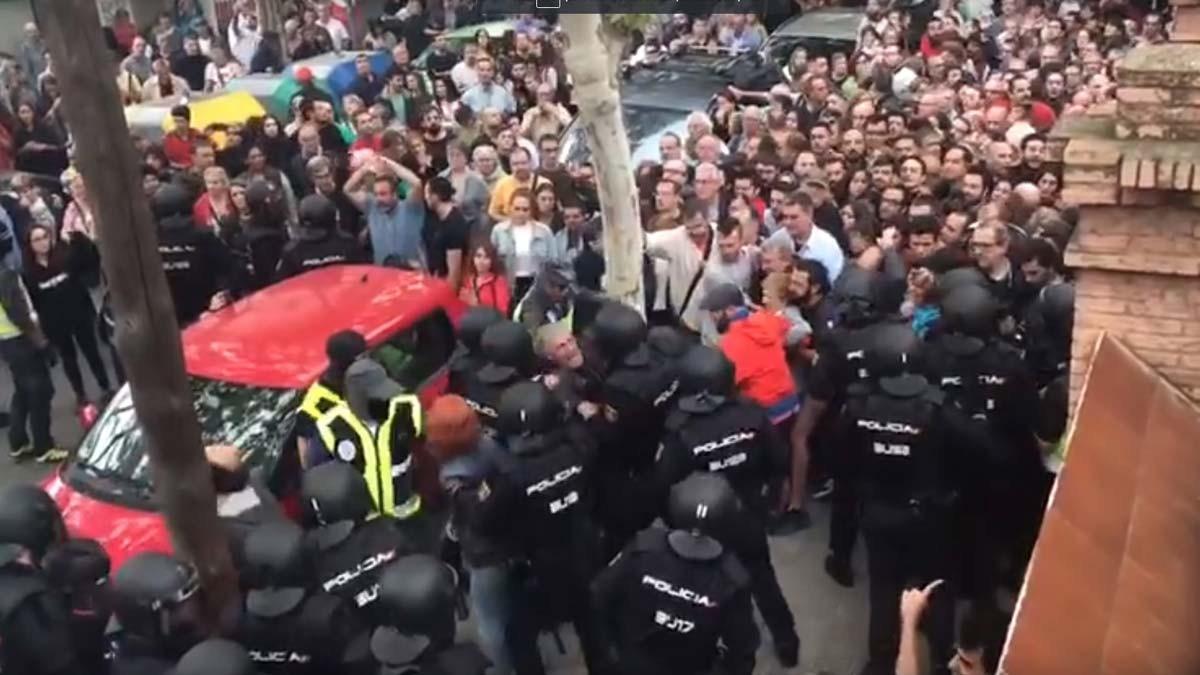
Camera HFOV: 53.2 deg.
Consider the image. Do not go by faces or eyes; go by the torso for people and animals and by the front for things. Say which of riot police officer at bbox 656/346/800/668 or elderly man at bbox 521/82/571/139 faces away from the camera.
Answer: the riot police officer

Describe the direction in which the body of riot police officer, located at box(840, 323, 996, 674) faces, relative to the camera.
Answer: away from the camera

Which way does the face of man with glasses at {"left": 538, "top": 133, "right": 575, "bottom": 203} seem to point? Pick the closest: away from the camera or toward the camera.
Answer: toward the camera

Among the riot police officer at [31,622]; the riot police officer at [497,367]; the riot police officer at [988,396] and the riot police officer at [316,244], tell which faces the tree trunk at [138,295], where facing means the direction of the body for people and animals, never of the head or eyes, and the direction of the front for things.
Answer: the riot police officer at [31,622]

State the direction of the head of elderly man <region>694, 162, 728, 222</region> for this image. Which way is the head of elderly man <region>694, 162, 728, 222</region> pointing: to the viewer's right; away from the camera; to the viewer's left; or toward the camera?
toward the camera

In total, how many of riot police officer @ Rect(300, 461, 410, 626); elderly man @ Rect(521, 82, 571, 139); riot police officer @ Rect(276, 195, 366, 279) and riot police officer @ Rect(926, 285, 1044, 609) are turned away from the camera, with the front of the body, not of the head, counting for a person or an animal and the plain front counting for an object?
3

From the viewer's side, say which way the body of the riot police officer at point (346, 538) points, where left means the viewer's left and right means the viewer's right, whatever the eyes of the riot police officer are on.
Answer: facing away from the viewer

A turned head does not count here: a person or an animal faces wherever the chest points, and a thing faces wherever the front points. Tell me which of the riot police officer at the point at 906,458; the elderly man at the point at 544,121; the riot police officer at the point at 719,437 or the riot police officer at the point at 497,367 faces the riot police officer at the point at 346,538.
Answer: the elderly man

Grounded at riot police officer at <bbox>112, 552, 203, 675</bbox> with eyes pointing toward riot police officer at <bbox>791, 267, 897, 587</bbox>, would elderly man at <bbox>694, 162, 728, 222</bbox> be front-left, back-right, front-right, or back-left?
front-left

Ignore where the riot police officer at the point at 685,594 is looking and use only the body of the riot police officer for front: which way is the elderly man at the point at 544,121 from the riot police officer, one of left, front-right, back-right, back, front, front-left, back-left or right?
front

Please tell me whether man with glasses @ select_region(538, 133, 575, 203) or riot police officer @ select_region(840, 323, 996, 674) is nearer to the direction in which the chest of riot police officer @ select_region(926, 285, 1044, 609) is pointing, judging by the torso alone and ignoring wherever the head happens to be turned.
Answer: the man with glasses

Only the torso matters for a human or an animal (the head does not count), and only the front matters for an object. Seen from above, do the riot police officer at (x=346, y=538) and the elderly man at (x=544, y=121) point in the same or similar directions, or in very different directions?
very different directions

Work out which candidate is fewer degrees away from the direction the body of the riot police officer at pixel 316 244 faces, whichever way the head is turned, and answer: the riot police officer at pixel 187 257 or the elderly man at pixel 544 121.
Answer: the elderly man

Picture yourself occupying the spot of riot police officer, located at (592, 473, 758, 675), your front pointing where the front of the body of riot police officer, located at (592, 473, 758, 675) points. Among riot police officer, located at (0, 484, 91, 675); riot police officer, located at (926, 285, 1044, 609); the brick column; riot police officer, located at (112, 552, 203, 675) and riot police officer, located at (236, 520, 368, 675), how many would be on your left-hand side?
3

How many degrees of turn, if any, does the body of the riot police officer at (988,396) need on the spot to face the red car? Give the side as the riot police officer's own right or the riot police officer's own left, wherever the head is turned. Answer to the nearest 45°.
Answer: approximately 90° to the riot police officer's own left

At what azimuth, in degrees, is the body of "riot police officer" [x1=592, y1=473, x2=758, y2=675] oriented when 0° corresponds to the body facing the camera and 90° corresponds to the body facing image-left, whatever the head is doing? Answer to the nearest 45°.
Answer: approximately 180°

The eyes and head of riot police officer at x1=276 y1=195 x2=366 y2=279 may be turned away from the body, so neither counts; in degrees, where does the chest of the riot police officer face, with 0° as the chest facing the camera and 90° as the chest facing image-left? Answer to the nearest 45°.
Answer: approximately 180°
